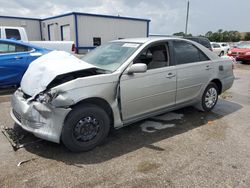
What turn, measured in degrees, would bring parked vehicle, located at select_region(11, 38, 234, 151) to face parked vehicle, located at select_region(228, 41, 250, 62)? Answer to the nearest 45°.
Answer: approximately 180°

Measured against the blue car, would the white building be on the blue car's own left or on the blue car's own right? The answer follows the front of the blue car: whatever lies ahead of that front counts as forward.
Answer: on the blue car's own right

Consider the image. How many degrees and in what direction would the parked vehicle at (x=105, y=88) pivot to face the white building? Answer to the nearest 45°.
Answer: approximately 135° to its right

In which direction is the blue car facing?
to the viewer's left

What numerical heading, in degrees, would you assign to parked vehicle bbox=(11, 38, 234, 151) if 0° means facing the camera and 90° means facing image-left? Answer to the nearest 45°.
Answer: approximately 45°

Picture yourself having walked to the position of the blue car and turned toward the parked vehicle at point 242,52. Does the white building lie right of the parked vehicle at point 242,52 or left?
left

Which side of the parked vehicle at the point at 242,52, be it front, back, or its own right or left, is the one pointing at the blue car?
front

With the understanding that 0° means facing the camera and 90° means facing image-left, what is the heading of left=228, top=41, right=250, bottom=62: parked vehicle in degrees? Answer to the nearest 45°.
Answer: approximately 45°

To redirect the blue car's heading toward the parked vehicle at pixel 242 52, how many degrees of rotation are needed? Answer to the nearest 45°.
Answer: approximately 180°

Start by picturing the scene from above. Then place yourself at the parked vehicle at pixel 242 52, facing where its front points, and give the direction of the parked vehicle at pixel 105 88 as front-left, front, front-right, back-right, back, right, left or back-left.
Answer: front-left

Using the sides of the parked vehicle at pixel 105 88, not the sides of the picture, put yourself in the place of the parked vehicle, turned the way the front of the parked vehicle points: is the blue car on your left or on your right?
on your right
